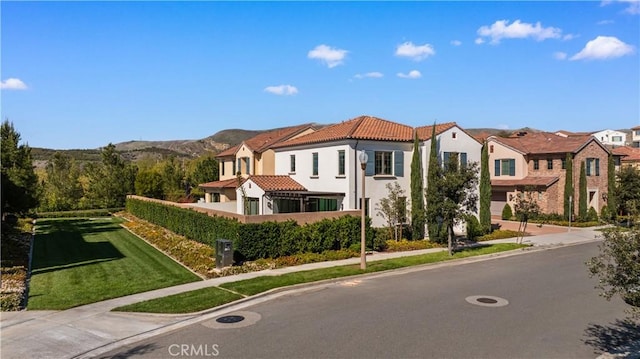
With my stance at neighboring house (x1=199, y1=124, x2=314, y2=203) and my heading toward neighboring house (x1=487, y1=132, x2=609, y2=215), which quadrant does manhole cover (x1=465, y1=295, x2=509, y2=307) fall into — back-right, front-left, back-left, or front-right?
front-right

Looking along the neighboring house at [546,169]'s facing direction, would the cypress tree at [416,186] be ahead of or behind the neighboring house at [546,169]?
ahead

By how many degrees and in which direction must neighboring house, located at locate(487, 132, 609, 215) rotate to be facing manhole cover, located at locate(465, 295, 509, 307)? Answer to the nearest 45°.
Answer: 0° — it already faces it

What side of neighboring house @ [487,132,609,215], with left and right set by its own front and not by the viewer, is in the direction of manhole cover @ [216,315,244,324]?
front

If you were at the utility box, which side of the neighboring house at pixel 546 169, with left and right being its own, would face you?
front

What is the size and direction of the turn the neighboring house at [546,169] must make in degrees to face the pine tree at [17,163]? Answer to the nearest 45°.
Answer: approximately 45° to its right

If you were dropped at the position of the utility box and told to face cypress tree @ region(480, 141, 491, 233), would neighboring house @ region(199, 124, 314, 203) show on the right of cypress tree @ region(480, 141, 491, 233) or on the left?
left

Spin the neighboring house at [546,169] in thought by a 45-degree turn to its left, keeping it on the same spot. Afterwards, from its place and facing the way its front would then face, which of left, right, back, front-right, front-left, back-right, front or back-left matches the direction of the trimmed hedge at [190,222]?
right

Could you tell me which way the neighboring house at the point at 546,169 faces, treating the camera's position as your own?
facing the viewer

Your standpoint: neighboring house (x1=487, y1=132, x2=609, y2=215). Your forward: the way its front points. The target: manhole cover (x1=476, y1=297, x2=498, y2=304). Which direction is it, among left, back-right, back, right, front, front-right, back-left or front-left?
front

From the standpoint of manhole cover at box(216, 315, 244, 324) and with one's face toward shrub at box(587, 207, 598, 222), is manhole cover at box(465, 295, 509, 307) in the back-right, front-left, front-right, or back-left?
front-right

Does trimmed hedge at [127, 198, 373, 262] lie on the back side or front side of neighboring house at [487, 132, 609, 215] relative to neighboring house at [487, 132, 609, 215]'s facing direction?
on the front side

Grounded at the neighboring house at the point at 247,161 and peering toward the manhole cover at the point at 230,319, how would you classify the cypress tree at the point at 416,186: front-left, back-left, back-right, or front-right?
front-left
